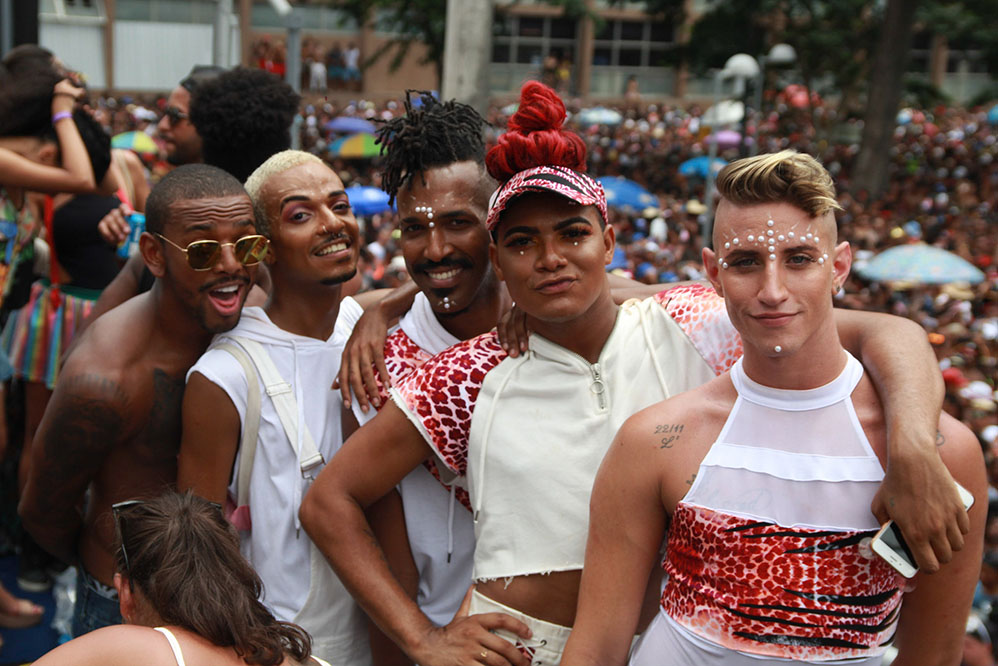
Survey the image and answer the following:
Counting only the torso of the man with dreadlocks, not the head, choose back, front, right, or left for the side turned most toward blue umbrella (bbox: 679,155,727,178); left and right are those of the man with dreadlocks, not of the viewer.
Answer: back

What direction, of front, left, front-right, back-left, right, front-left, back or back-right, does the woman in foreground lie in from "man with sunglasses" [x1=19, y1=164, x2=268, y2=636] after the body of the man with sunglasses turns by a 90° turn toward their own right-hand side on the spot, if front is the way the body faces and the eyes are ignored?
front-left

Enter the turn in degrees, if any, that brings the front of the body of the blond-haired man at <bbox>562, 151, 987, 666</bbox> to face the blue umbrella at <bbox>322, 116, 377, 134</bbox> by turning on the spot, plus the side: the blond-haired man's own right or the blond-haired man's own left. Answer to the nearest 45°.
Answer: approximately 135° to the blond-haired man's own right

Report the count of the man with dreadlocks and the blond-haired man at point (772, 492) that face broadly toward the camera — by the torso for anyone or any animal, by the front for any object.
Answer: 2

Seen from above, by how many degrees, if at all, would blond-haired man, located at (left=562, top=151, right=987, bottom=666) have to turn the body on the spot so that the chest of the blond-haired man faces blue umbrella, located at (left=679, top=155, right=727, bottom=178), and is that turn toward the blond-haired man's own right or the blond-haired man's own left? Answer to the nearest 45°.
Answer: approximately 180°

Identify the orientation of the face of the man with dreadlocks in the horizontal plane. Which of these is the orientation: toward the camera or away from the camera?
toward the camera

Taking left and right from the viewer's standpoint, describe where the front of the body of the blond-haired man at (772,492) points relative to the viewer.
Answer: facing the viewer

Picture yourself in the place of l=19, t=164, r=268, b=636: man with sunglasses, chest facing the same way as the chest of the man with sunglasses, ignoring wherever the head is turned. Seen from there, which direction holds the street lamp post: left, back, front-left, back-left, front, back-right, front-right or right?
left

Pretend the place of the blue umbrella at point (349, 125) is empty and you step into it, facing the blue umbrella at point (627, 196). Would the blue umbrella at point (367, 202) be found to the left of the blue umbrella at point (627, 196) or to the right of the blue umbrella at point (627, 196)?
right

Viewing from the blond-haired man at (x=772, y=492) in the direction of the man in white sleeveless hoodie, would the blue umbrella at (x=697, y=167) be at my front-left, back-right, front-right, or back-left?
front-right

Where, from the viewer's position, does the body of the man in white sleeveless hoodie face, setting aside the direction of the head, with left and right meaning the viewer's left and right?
facing the viewer and to the right of the viewer
